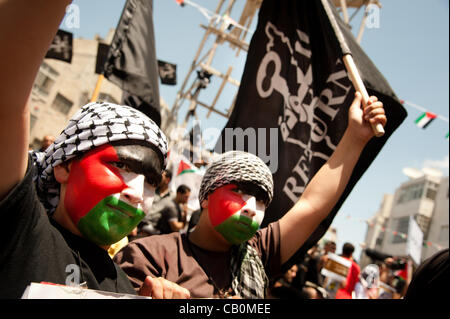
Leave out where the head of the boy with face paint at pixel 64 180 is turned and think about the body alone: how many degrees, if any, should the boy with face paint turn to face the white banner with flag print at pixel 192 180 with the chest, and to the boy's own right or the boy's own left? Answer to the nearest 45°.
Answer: approximately 135° to the boy's own left

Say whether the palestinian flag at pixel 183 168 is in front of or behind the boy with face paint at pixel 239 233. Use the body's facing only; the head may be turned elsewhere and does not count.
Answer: behind

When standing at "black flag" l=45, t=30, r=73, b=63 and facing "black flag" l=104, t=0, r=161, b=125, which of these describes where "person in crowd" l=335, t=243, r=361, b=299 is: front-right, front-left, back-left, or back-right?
front-left

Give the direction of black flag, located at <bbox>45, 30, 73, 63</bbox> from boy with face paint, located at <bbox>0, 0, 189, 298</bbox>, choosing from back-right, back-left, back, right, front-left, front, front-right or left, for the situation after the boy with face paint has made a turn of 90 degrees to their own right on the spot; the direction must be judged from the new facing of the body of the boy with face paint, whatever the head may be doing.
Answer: back-right

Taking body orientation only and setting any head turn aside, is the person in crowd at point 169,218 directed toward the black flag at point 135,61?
no

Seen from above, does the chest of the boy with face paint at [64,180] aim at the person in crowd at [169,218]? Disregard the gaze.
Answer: no

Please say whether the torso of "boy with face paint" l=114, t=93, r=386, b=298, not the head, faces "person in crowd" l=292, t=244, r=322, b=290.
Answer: no

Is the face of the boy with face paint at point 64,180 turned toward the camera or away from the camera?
toward the camera

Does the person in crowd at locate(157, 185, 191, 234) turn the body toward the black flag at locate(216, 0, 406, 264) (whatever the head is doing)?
no

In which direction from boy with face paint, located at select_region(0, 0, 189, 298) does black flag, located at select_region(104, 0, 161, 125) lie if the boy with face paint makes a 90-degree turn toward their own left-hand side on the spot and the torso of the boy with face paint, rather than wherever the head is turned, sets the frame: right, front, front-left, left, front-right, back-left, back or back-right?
front-left

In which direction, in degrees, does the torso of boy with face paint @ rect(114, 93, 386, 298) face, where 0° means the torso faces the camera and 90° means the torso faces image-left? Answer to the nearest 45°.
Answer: approximately 315°
